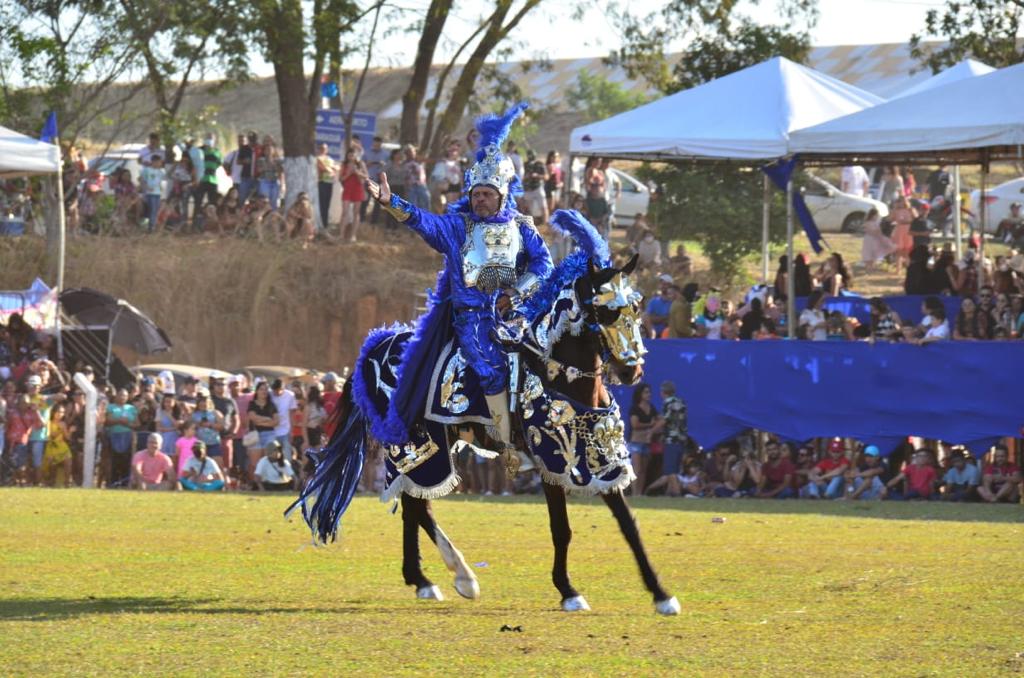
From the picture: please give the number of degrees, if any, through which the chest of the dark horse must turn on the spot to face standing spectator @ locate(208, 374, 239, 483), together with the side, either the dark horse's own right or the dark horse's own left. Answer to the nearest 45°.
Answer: approximately 135° to the dark horse's own left

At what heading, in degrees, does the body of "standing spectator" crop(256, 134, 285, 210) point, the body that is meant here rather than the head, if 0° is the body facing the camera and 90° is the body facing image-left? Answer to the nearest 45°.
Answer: approximately 0°

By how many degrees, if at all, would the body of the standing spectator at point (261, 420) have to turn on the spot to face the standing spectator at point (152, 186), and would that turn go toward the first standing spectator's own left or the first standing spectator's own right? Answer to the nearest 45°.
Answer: approximately 180°

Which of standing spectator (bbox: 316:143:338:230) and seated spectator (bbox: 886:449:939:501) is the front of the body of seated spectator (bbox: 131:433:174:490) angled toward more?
the seated spectator

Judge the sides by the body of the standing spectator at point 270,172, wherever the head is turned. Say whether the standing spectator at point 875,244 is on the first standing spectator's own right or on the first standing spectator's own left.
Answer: on the first standing spectator's own left

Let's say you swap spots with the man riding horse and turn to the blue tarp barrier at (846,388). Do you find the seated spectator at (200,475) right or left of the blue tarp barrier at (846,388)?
left

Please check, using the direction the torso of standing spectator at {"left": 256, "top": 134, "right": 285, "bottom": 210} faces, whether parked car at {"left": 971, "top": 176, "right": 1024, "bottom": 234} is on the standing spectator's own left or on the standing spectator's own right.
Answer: on the standing spectator's own left

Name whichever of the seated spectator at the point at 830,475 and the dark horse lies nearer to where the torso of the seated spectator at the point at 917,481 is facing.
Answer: the dark horse

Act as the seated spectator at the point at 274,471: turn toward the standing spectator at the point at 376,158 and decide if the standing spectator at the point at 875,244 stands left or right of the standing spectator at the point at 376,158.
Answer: right

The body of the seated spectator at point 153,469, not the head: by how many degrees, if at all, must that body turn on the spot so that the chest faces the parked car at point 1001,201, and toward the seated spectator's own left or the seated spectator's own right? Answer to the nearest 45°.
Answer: approximately 135° to the seated spectator's own left

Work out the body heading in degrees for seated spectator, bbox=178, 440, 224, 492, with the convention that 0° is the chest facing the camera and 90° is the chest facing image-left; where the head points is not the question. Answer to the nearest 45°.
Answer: approximately 0°

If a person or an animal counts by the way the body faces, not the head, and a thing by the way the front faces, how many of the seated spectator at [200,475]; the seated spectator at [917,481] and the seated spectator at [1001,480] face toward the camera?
3
